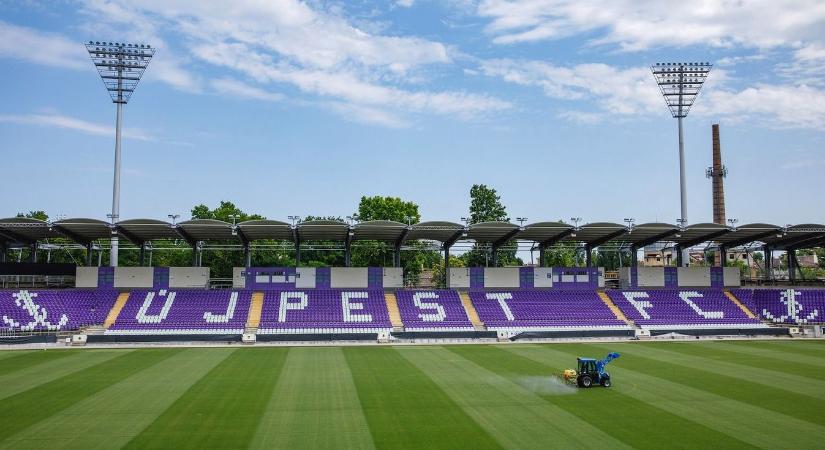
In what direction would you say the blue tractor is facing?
to the viewer's right
